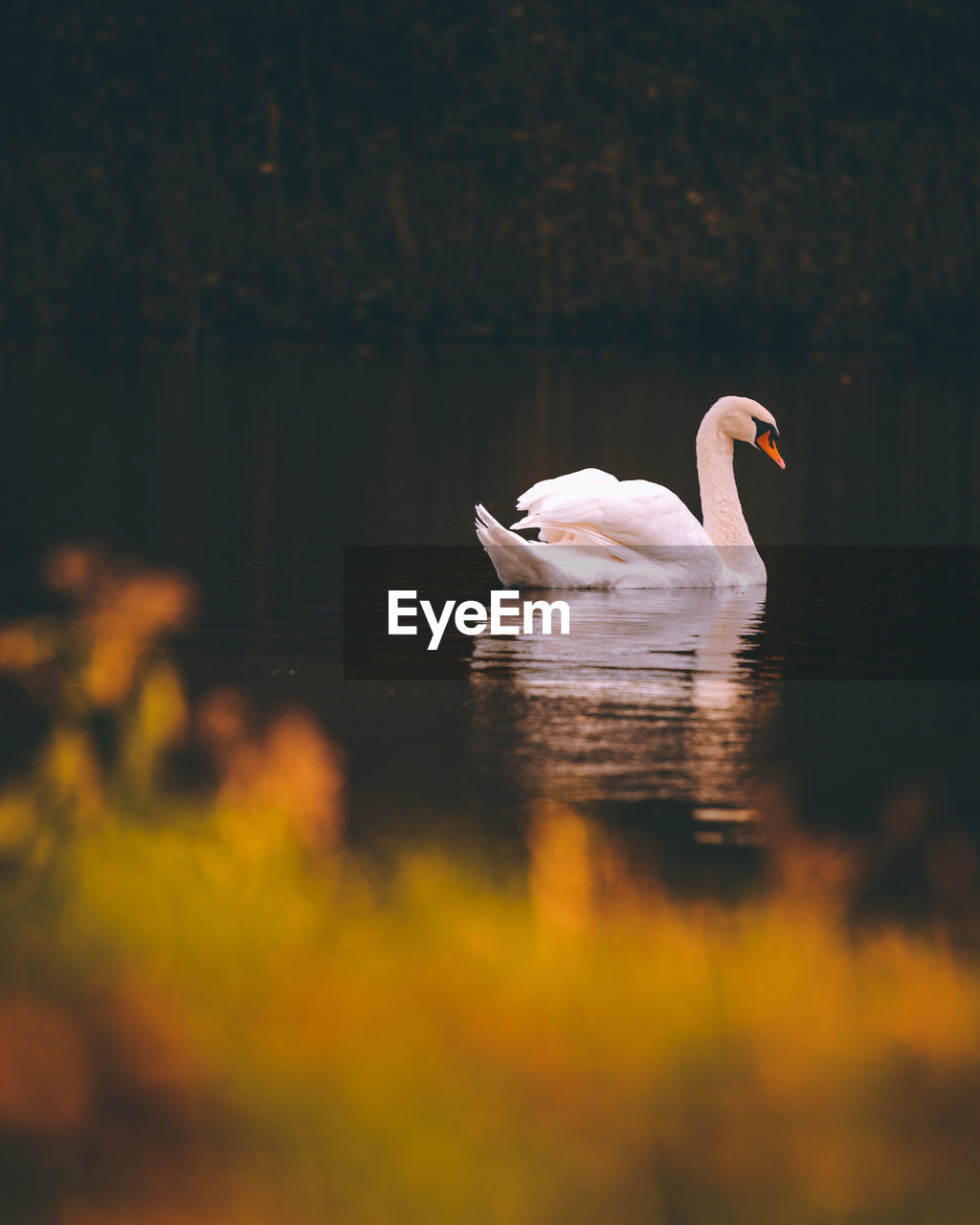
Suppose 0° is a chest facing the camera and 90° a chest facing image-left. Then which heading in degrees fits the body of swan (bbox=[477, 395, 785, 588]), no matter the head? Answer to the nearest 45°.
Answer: approximately 270°
